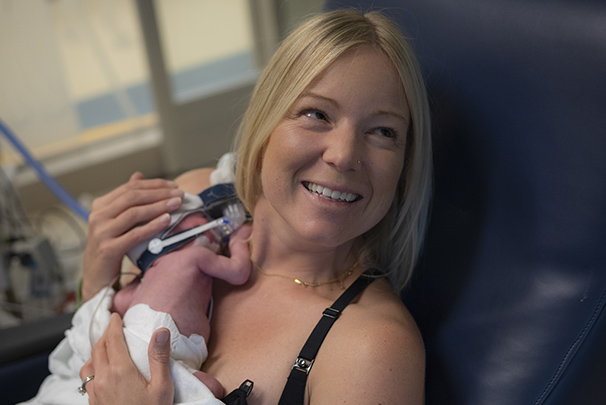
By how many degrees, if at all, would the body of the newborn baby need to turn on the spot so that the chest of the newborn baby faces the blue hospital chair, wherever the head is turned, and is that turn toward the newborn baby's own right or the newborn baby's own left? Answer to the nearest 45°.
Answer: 0° — they already face it

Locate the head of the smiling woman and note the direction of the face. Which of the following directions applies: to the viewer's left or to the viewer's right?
to the viewer's right
